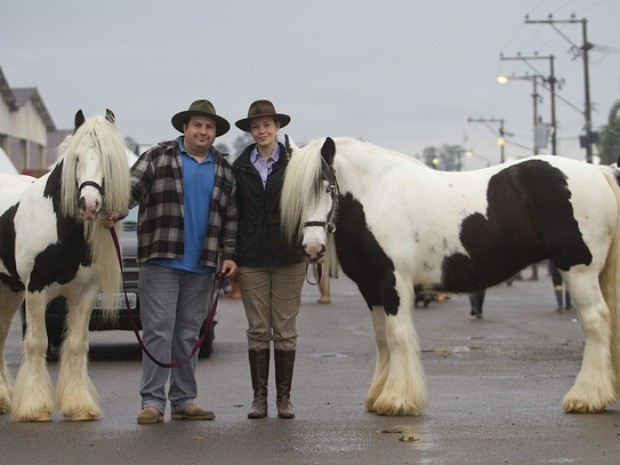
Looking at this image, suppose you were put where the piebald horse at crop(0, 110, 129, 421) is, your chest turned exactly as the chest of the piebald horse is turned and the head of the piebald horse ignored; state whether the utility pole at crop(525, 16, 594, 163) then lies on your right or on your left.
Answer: on your left

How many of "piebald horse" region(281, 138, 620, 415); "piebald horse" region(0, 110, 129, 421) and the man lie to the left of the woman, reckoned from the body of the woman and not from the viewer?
1

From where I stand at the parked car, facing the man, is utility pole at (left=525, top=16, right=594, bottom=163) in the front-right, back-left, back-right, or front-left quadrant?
back-left

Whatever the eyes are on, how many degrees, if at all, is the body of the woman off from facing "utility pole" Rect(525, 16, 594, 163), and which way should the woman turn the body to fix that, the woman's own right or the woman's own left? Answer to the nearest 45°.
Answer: approximately 180°

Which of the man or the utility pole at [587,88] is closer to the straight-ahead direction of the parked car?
the man

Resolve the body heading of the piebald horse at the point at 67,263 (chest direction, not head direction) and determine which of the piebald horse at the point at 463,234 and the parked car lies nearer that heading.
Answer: the piebald horse

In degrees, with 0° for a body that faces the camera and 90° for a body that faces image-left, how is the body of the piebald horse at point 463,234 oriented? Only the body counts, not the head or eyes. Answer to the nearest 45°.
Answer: approximately 90°

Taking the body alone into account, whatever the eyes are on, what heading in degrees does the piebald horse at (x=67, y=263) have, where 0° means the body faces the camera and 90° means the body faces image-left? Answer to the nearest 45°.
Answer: approximately 315°

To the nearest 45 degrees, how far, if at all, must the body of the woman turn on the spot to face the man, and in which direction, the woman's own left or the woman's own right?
approximately 90° to the woman's own right
